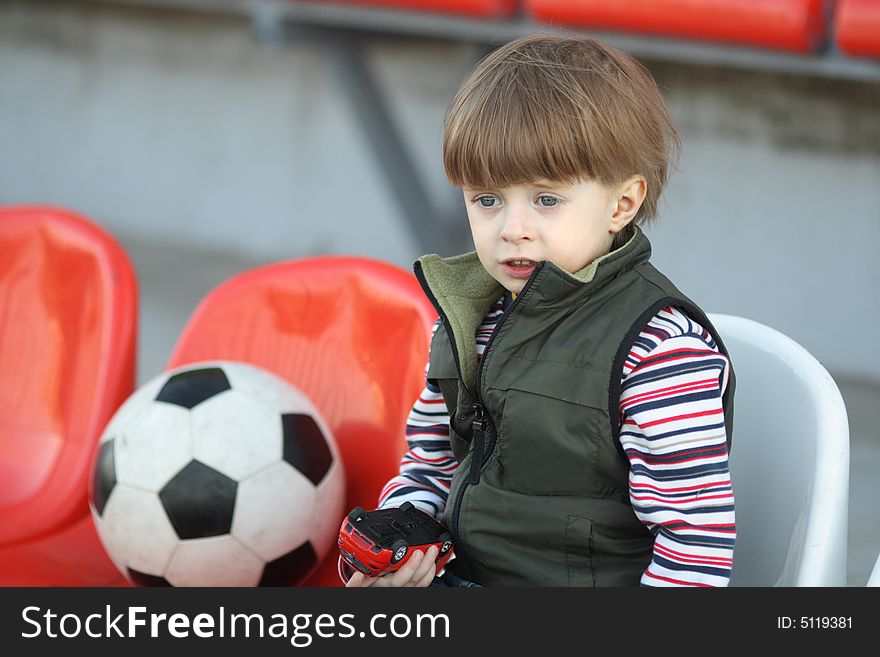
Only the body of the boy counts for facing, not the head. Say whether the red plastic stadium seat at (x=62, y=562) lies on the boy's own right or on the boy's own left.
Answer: on the boy's own right

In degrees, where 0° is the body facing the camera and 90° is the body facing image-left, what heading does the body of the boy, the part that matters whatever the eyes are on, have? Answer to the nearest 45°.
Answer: approximately 45°

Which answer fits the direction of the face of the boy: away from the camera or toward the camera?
toward the camera

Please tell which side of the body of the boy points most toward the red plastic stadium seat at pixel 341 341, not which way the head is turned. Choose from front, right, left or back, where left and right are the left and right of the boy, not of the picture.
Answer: right

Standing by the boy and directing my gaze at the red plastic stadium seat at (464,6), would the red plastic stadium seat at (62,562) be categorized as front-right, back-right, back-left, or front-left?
front-left

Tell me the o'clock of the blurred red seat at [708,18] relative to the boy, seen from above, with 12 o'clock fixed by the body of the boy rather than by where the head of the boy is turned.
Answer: The blurred red seat is roughly at 5 o'clock from the boy.

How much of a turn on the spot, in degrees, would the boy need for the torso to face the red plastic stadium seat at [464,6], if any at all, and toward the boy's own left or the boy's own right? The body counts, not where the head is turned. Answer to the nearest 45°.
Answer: approximately 135° to the boy's own right

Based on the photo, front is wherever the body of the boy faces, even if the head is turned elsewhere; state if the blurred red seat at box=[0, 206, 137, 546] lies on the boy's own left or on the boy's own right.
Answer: on the boy's own right
